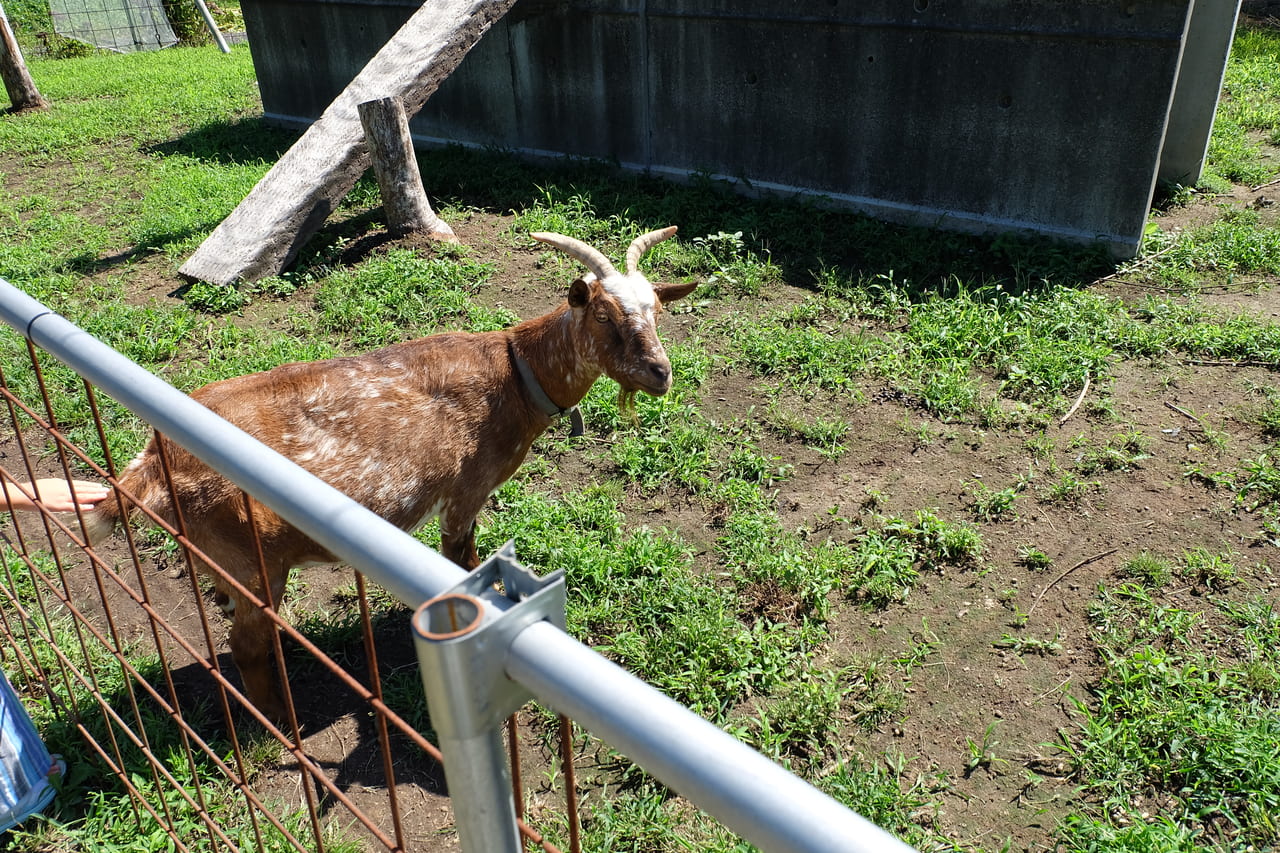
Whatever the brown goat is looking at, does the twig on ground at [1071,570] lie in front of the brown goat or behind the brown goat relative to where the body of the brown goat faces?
in front

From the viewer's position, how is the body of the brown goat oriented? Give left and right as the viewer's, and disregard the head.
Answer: facing to the right of the viewer

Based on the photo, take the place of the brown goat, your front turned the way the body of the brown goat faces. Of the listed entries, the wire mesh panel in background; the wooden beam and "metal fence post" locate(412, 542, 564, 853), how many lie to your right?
1

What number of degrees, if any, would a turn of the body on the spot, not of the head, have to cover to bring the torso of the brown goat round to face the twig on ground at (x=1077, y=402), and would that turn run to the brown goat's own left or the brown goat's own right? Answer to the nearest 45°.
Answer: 0° — it already faces it

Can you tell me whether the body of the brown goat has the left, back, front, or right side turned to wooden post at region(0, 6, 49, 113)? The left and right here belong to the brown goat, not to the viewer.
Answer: left

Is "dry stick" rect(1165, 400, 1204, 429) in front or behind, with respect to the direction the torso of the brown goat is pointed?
in front

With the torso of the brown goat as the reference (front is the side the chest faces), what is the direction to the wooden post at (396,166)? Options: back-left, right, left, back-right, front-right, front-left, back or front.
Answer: left

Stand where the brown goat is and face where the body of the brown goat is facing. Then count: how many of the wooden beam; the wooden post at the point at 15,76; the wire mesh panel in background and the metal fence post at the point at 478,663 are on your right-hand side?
1

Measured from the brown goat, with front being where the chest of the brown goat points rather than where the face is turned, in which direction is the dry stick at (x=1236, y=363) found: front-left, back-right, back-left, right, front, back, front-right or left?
front

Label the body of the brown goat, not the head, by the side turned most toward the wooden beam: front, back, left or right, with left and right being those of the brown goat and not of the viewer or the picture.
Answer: left

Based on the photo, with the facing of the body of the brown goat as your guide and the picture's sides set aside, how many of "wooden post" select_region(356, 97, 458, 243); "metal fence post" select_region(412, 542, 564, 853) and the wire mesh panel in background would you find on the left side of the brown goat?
2

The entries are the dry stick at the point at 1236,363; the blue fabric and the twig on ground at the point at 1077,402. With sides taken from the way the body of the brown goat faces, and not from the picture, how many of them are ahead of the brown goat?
2

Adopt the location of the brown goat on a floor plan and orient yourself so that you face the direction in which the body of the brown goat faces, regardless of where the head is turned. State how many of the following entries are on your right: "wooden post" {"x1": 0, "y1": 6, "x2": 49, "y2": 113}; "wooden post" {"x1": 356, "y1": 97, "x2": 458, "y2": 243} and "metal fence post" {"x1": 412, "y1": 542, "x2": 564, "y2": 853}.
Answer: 1

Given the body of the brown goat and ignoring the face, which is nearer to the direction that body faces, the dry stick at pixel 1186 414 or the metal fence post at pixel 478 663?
the dry stick
